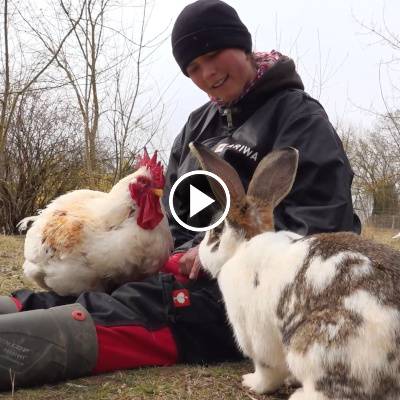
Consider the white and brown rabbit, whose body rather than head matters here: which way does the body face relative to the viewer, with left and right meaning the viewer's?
facing away from the viewer and to the left of the viewer

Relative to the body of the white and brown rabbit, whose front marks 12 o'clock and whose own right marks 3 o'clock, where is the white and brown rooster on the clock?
The white and brown rooster is roughly at 12 o'clock from the white and brown rabbit.
